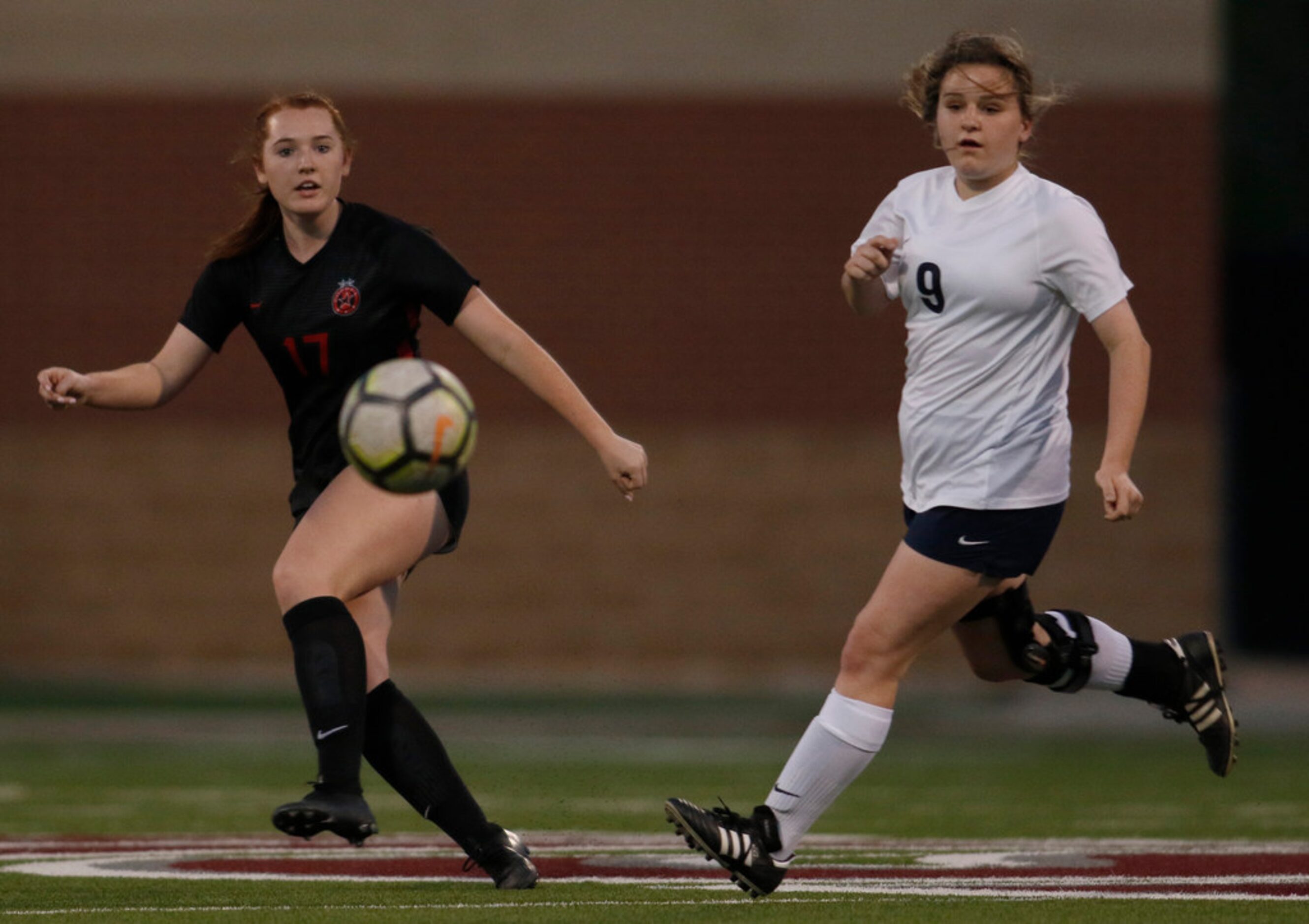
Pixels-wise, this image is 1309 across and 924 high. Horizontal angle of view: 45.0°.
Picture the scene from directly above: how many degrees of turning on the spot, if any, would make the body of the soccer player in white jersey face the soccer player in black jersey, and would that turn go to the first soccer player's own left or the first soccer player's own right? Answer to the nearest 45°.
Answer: approximately 45° to the first soccer player's own right

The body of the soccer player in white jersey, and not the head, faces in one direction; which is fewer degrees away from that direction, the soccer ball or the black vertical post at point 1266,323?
the soccer ball

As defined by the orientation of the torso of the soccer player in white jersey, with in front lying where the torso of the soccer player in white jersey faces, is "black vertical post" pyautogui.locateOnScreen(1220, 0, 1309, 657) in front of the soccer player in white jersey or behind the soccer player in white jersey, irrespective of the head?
behind

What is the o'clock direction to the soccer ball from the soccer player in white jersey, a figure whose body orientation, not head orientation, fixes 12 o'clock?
The soccer ball is roughly at 1 o'clock from the soccer player in white jersey.

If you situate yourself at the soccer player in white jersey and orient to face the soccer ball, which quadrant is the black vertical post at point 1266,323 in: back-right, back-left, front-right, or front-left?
back-right

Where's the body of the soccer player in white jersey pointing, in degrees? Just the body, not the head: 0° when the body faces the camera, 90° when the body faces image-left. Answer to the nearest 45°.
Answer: approximately 45°
